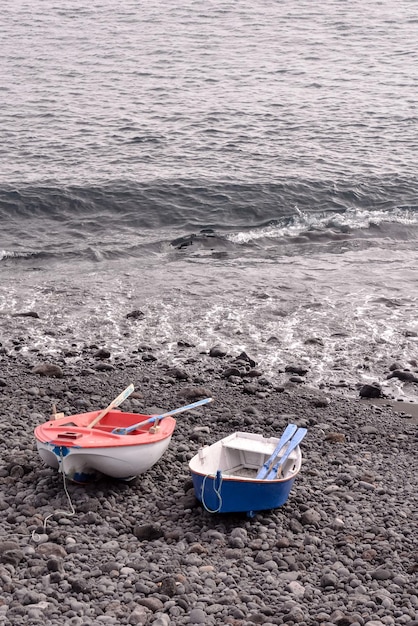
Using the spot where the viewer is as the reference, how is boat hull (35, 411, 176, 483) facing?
facing the viewer and to the left of the viewer

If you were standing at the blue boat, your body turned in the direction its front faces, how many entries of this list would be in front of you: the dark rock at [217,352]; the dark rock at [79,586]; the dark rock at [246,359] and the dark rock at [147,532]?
2

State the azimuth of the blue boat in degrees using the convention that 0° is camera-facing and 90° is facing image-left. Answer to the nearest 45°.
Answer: approximately 45°

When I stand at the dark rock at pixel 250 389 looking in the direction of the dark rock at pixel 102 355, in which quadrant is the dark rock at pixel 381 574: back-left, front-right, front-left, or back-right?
back-left

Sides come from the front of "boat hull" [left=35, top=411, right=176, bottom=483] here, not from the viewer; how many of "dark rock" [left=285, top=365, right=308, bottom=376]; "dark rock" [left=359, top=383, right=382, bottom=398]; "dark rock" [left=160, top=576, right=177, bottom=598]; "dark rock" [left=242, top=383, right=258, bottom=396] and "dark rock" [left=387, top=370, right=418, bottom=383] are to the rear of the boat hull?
4

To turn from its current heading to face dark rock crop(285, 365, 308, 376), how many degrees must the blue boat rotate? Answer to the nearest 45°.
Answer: approximately 135° to its right

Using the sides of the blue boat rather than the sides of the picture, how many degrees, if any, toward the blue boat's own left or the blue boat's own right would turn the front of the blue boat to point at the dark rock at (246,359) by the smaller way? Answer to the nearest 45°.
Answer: approximately 135° to the blue boat's own right

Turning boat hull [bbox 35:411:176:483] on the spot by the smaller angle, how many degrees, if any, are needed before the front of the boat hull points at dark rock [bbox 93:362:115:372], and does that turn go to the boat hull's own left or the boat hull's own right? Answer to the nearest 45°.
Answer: approximately 135° to the boat hull's own right
